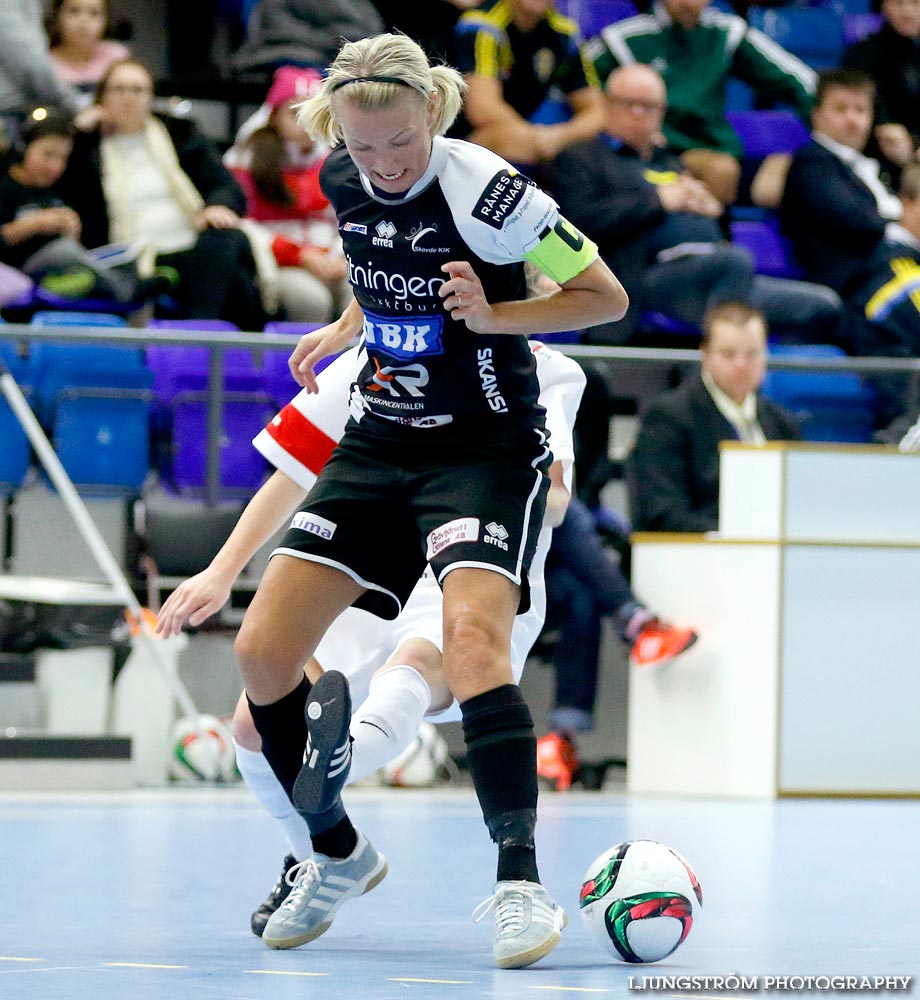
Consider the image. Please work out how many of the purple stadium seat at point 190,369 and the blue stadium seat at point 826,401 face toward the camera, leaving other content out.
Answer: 2

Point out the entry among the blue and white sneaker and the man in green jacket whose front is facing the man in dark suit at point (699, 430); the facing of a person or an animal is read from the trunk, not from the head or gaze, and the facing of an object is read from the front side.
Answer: the man in green jacket

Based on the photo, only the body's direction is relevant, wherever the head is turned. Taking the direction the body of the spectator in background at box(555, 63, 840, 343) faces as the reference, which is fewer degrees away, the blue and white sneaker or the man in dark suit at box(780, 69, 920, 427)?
the blue and white sneaker

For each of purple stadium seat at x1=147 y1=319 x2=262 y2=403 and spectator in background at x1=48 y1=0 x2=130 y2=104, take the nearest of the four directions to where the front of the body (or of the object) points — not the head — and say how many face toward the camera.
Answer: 2

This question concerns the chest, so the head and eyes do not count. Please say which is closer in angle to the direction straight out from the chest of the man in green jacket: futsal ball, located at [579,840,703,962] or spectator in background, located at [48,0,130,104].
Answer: the futsal ball

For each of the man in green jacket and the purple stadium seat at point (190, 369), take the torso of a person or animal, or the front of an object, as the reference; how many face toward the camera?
2

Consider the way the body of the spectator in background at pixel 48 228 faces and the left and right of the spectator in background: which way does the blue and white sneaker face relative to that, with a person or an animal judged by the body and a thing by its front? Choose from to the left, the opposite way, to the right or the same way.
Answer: to the right

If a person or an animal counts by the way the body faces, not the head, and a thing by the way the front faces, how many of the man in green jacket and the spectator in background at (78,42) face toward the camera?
2

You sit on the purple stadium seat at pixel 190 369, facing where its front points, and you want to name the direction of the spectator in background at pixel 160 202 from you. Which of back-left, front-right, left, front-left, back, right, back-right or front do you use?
back
